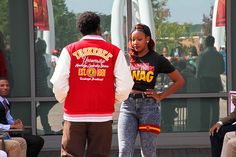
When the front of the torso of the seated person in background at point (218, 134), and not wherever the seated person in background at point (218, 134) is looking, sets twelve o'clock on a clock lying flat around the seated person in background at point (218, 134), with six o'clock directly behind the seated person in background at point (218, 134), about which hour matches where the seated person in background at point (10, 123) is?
the seated person in background at point (10, 123) is roughly at 12 o'clock from the seated person in background at point (218, 134).

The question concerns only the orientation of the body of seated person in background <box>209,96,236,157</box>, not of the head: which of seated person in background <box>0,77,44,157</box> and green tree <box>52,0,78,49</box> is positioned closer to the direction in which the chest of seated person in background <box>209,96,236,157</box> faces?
the seated person in background

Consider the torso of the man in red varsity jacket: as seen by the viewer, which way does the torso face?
away from the camera

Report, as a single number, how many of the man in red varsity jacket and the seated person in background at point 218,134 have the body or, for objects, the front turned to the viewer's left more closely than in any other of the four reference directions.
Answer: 1

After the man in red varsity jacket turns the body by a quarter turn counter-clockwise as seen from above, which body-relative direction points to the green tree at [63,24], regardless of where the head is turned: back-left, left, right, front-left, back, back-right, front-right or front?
right

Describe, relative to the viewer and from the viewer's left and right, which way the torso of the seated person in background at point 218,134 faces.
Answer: facing to the left of the viewer

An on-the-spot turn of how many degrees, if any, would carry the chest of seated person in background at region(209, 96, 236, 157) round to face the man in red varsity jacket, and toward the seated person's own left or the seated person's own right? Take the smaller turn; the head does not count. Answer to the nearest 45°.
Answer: approximately 45° to the seated person's own left

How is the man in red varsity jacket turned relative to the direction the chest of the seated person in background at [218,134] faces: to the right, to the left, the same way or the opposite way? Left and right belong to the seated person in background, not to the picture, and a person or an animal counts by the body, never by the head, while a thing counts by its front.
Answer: to the right

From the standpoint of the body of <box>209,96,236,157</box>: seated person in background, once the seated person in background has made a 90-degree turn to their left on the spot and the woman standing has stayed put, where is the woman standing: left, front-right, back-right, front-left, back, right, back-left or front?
front-right

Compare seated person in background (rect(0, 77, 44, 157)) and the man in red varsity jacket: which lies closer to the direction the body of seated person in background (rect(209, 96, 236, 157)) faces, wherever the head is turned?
the seated person in background

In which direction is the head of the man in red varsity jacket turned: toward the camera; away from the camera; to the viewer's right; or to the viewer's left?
away from the camera
